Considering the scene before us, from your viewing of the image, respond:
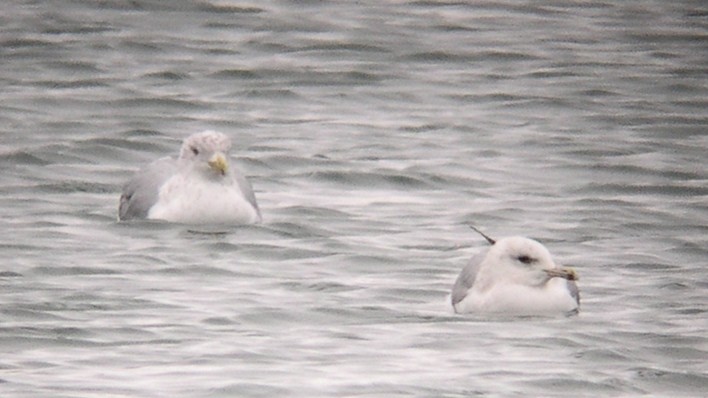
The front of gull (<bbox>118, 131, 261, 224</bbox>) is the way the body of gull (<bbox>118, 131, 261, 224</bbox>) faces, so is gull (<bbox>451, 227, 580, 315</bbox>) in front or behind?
in front

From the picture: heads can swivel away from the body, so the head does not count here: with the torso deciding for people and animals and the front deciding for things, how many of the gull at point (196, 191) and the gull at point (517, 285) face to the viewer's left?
0

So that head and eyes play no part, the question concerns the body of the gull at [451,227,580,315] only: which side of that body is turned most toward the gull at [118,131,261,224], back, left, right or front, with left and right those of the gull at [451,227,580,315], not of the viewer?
back
